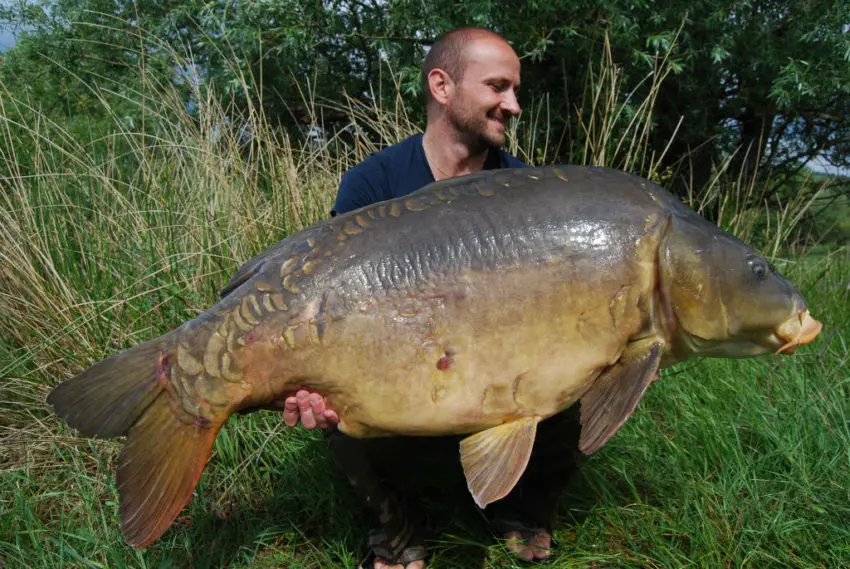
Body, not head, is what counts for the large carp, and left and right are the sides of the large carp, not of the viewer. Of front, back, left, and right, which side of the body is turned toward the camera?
right

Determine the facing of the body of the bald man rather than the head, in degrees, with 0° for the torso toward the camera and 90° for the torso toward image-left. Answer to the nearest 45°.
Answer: approximately 0°
